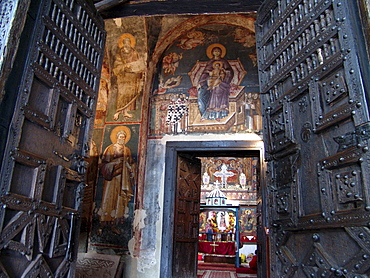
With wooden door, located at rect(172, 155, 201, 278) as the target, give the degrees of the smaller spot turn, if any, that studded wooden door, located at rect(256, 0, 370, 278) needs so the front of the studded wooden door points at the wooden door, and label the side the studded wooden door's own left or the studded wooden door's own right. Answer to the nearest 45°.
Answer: approximately 90° to the studded wooden door's own right

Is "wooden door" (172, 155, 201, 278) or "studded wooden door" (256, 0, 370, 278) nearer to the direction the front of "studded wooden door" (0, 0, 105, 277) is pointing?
the studded wooden door

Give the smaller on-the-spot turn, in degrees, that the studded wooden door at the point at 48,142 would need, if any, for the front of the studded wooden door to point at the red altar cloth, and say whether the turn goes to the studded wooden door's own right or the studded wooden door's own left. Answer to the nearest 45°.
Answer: approximately 90° to the studded wooden door's own left

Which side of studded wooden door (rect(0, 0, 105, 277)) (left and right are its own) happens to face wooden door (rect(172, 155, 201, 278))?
left

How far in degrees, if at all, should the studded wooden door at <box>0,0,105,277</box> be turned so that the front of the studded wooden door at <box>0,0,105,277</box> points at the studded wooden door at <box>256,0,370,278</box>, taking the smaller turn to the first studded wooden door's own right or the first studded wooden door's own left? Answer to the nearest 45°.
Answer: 0° — it already faces it

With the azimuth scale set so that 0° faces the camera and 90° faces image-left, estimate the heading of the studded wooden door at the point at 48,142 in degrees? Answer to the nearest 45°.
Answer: approximately 315°

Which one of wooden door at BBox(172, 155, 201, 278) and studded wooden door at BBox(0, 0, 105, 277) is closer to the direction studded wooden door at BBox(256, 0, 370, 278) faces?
the studded wooden door

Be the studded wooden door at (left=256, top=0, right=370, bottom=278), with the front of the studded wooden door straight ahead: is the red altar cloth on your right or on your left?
on your right

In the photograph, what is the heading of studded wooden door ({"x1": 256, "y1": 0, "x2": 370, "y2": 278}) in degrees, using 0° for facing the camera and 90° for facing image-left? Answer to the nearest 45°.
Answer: approximately 45°
